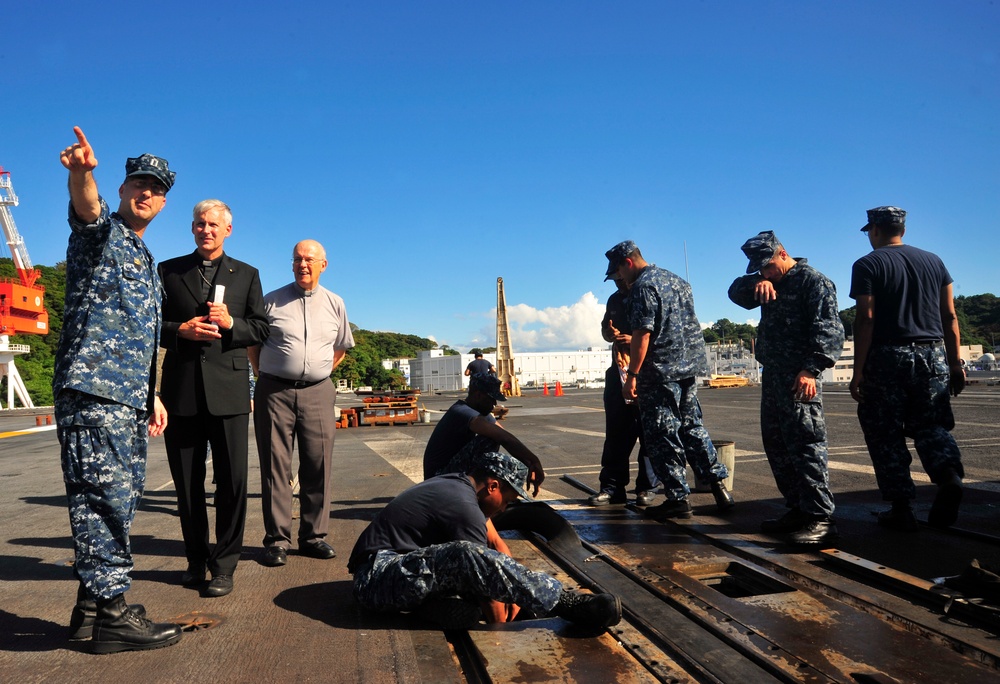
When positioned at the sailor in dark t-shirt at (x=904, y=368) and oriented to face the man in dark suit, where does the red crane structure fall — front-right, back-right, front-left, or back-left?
front-right

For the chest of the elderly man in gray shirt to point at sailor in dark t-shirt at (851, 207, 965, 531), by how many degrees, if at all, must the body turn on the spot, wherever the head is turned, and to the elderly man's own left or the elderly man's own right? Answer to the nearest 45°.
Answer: approximately 90° to the elderly man's own left

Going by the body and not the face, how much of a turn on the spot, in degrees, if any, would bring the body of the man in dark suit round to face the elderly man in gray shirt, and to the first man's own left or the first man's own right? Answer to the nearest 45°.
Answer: approximately 135° to the first man's own left

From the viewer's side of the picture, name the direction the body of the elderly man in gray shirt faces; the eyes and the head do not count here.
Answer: toward the camera

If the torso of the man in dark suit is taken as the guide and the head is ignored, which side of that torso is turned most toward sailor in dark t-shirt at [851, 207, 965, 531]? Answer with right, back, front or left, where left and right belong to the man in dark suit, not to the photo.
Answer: left

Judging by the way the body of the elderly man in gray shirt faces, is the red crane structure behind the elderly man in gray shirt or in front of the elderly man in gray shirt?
behind

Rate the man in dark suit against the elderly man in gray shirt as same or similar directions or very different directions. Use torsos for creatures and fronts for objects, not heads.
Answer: same or similar directions

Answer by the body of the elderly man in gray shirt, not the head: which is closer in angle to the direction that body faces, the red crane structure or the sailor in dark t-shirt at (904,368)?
the sailor in dark t-shirt

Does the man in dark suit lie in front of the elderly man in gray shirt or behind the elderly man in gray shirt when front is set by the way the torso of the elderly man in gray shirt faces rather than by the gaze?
in front

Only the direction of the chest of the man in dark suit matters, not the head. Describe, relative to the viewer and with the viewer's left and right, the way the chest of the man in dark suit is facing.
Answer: facing the viewer

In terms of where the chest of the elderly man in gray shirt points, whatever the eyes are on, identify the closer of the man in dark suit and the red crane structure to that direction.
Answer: the man in dark suit

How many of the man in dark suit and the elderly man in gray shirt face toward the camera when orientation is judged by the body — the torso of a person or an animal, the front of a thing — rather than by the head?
2
